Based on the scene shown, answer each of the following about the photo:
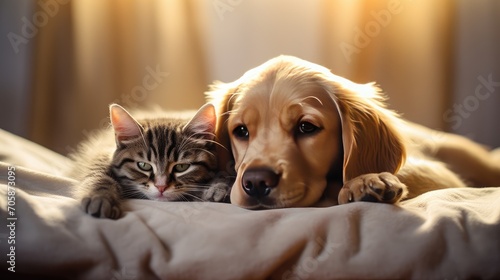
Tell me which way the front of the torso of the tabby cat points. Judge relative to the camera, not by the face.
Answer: toward the camera

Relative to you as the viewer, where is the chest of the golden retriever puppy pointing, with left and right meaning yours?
facing the viewer and to the left of the viewer

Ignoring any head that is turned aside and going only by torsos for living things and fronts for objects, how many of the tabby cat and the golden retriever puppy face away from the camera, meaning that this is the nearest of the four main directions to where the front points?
0
